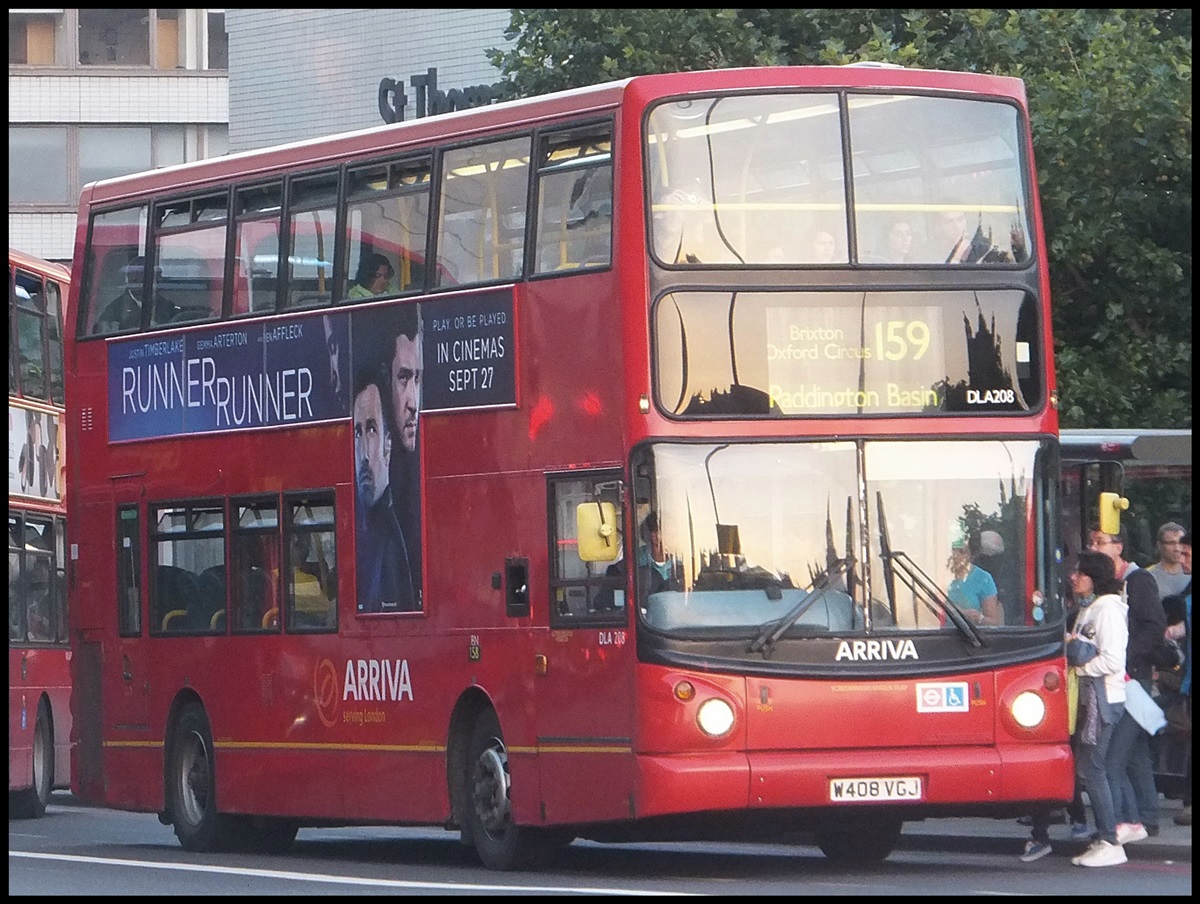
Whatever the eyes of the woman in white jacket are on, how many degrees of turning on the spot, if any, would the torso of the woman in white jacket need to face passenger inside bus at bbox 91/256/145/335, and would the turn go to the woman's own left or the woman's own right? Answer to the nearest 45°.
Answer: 0° — they already face them

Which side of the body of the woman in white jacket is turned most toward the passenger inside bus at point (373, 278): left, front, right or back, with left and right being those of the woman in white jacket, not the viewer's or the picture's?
front

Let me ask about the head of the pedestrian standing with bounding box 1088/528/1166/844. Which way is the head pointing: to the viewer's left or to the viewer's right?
to the viewer's left

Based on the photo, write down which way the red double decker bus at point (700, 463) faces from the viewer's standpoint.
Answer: facing the viewer and to the right of the viewer

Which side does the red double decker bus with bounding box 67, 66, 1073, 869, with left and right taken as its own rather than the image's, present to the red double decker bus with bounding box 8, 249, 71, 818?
back

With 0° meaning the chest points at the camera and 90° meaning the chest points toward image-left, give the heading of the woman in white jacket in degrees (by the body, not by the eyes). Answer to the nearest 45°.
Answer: approximately 90°

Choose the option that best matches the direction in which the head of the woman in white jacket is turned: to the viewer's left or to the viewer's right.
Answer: to the viewer's left

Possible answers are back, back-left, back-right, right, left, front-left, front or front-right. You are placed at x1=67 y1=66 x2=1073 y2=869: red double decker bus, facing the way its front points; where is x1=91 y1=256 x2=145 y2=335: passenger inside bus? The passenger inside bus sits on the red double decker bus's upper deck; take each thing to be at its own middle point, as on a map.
back

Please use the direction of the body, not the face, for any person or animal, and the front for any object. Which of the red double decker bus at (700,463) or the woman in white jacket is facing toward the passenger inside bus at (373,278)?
the woman in white jacket
